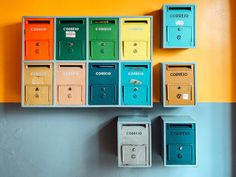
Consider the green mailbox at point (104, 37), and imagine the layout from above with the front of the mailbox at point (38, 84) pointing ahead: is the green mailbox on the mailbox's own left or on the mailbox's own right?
on the mailbox's own left

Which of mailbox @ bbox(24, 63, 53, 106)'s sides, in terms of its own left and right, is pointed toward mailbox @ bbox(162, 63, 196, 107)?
left

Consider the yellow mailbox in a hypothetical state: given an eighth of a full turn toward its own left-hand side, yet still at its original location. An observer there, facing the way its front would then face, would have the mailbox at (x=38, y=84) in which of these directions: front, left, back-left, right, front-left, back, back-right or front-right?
back-right

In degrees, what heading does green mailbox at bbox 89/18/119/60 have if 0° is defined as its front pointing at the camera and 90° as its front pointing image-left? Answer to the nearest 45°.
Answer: approximately 0°

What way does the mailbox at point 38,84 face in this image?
toward the camera

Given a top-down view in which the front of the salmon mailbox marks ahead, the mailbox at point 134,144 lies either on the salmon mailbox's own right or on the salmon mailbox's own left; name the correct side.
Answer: on the salmon mailbox's own left

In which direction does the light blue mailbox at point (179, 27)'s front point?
toward the camera

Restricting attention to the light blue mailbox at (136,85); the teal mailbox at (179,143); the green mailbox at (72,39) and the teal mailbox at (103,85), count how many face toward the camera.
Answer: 4

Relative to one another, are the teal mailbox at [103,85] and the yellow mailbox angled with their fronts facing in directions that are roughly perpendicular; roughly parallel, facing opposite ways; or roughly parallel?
roughly parallel

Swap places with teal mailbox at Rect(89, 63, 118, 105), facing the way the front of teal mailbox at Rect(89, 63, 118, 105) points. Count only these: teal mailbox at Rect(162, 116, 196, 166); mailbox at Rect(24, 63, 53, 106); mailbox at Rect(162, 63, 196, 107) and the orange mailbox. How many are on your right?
2
